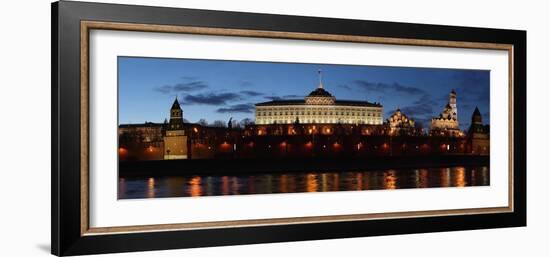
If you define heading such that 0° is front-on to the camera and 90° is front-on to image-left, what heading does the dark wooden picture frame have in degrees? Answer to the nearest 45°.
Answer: approximately 315°
